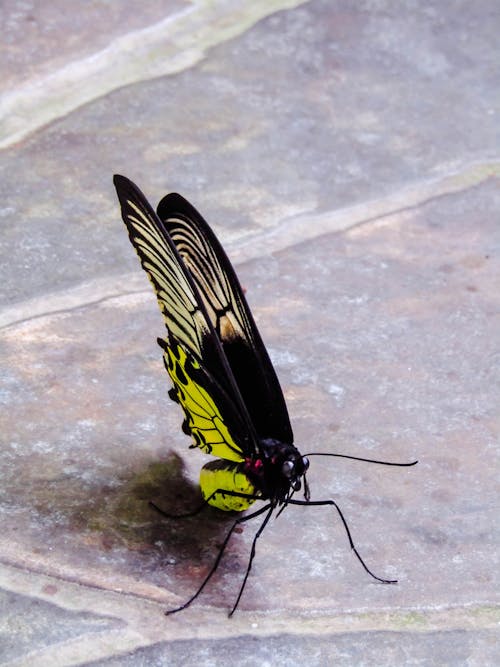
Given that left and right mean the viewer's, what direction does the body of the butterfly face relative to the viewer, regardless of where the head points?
facing the viewer and to the right of the viewer
